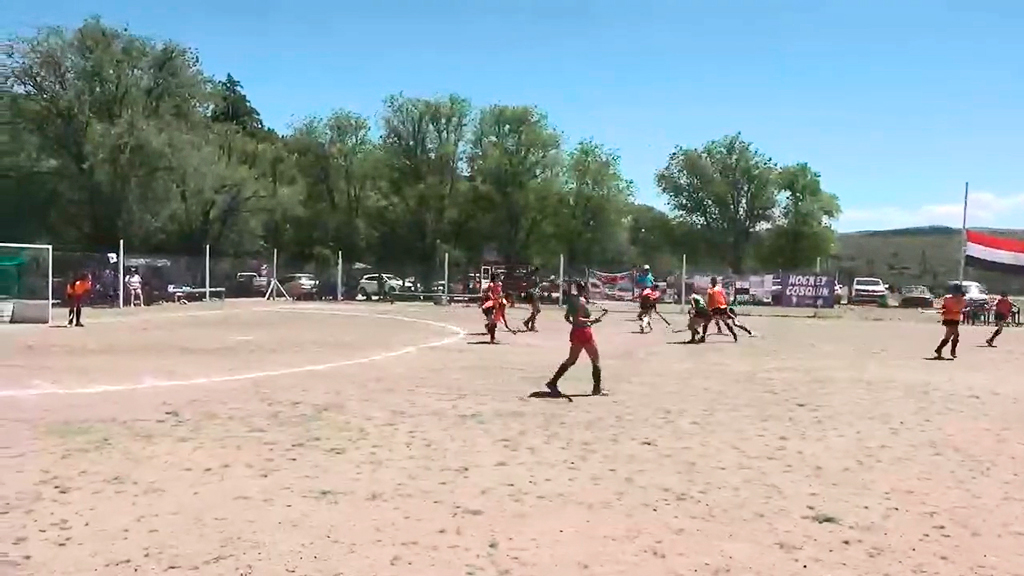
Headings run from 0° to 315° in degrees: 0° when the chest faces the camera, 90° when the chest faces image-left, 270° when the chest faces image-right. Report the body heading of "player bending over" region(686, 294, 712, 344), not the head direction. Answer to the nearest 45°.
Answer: approximately 90°

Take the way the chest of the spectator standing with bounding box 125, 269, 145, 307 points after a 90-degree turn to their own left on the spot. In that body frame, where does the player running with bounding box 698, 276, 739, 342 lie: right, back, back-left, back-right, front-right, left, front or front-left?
front-right

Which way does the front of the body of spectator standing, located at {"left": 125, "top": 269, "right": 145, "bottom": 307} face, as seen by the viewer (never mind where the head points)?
toward the camera

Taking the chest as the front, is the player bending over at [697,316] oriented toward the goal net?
yes

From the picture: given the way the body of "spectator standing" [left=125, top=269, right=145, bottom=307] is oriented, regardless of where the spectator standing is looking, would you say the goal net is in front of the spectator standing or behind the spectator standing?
in front

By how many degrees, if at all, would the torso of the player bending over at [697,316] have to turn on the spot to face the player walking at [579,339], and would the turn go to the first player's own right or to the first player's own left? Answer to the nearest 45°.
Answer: approximately 90° to the first player's own left

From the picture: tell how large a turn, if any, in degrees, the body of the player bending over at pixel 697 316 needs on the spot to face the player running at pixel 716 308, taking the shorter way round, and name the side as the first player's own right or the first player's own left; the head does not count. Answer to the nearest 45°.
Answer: approximately 135° to the first player's own right

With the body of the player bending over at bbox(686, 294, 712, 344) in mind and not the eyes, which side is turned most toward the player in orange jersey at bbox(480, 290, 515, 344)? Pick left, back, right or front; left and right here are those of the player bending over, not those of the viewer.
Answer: front

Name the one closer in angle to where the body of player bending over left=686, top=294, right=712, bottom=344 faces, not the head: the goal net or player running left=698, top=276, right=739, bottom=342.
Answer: the goal net

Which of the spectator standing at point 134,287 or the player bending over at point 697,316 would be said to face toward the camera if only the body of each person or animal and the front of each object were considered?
the spectator standing

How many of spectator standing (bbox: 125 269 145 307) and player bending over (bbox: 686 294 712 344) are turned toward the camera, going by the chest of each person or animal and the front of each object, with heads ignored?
1

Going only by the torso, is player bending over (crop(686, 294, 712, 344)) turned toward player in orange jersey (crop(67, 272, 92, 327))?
yes

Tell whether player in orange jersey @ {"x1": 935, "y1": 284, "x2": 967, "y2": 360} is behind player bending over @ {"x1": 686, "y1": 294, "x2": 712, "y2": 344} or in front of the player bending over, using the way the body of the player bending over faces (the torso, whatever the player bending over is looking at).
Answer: behind

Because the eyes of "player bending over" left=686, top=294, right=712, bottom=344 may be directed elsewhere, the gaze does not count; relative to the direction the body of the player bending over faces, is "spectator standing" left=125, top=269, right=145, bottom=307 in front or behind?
in front
